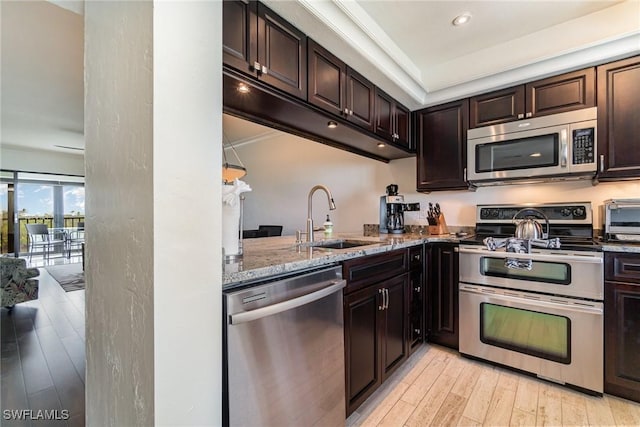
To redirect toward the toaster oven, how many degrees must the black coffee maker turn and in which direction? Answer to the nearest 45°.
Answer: approximately 45° to its left

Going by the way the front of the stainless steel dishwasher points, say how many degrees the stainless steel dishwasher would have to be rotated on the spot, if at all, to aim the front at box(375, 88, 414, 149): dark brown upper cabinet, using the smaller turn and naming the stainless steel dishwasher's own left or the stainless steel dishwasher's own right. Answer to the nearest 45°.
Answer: approximately 90° to the stainless steel dishwasher's own left

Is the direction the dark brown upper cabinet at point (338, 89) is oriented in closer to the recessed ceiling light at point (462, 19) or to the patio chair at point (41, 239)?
the recessed ceiling light

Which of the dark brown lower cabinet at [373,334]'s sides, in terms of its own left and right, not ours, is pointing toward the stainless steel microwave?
left

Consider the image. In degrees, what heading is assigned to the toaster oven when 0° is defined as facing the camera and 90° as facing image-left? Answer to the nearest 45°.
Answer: approximately 0°

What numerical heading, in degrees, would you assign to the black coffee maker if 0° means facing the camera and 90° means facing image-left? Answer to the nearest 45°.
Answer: approximately 315°
